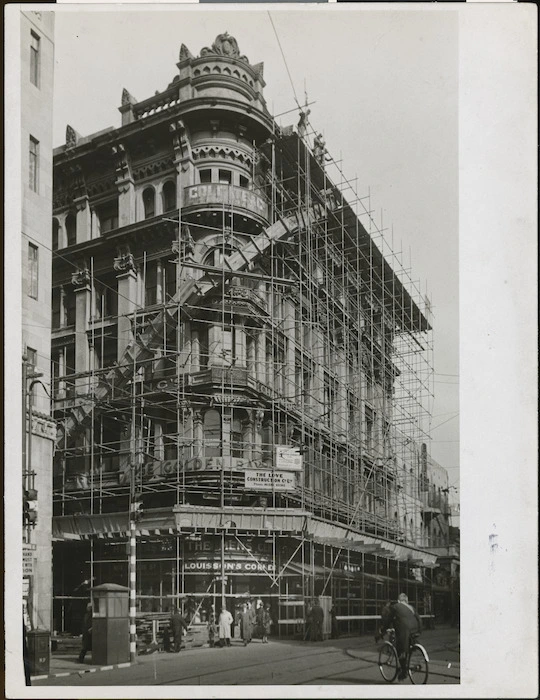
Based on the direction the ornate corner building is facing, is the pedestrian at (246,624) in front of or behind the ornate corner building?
in front

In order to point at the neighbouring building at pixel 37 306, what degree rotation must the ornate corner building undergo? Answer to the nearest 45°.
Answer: approximately 45° to its right

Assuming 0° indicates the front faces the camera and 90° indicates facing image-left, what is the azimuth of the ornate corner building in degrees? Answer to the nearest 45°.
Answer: approximately 0°

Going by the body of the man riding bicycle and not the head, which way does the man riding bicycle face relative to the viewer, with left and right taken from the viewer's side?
facing away from the viewer and to the left of the viewer

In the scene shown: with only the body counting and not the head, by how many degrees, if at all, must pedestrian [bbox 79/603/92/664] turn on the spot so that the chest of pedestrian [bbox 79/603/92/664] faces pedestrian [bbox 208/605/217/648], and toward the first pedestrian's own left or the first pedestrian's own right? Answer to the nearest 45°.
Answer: approximately 45° to the first pedestrian's own left

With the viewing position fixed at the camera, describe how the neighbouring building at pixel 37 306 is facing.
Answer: facing the viewer and to the right of the viewer

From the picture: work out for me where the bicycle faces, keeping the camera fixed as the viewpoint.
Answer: facing away from the viewer and to the left of the viewer
